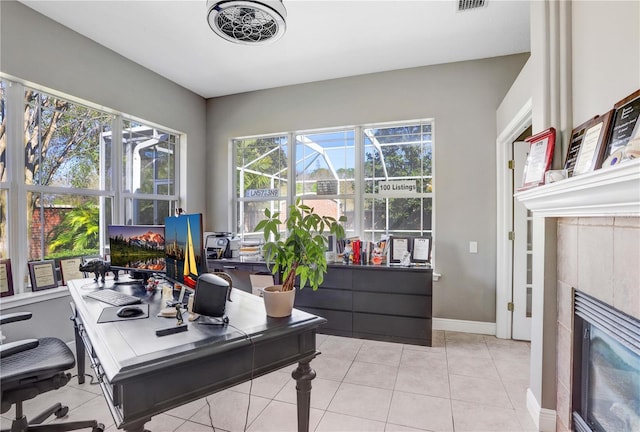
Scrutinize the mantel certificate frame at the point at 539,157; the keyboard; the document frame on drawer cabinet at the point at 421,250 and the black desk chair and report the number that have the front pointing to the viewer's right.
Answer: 1

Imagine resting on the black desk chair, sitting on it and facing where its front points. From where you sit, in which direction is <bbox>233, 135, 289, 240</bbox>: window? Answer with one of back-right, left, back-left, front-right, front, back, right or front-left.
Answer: front-left

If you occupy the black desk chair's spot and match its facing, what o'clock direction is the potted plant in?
The potted plant is roughly at 1 o'clock from the black desk chair.

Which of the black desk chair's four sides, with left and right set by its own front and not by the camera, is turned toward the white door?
front

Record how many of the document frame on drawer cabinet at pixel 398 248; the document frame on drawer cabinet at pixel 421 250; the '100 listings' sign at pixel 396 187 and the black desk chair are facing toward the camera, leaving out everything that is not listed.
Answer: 3

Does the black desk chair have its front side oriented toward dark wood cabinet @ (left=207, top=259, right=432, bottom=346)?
yes

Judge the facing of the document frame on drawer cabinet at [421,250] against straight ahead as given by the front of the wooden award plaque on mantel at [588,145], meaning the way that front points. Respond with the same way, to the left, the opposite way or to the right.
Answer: to the left

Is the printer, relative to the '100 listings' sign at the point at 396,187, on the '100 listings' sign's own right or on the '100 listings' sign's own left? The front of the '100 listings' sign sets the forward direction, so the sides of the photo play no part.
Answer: on the '100 listings' sign's own right

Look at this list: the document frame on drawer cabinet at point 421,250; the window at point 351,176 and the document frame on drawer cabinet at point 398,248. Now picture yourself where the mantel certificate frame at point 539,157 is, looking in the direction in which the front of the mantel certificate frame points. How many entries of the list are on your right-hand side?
3

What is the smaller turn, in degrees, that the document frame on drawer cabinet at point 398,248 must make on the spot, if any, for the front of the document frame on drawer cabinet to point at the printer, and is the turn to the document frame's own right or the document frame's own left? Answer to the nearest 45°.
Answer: approximately 90° to the document frame's own right

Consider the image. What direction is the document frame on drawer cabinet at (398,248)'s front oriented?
toward the camera

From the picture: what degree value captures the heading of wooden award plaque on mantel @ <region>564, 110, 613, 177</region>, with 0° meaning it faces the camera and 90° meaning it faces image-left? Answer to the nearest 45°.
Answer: approximately 45°

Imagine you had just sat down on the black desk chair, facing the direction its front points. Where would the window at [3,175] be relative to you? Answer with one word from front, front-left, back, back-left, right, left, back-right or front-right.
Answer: left

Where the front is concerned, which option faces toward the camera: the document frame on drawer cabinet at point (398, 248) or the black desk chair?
the document frame on drawer cabinet

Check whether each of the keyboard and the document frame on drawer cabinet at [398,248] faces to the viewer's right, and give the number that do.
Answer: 0

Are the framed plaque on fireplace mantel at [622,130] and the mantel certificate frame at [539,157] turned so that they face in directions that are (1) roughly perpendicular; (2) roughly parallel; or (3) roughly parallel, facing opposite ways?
roughly parallel

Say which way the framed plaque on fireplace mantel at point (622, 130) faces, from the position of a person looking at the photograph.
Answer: facing the viewer and to the left of the viewer
